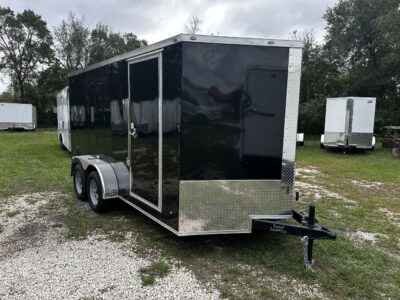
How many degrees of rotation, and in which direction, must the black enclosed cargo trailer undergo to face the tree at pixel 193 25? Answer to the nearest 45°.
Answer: approximately 135° to its left

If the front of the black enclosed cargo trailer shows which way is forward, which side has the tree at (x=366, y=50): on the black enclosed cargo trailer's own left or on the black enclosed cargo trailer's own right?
on the black enclosed cargo trailer's own left

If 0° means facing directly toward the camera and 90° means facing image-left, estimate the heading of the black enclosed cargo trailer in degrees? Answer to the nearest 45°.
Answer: approximately 315°

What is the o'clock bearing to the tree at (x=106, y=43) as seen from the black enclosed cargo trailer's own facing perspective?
The tree is roughly at 7 o'clock from the black enclosed cargo trailer.

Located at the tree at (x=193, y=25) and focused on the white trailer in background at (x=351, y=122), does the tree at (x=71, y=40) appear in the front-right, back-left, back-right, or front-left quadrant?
back-right

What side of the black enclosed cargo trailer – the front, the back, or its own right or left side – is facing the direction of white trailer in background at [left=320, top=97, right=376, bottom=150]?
left
